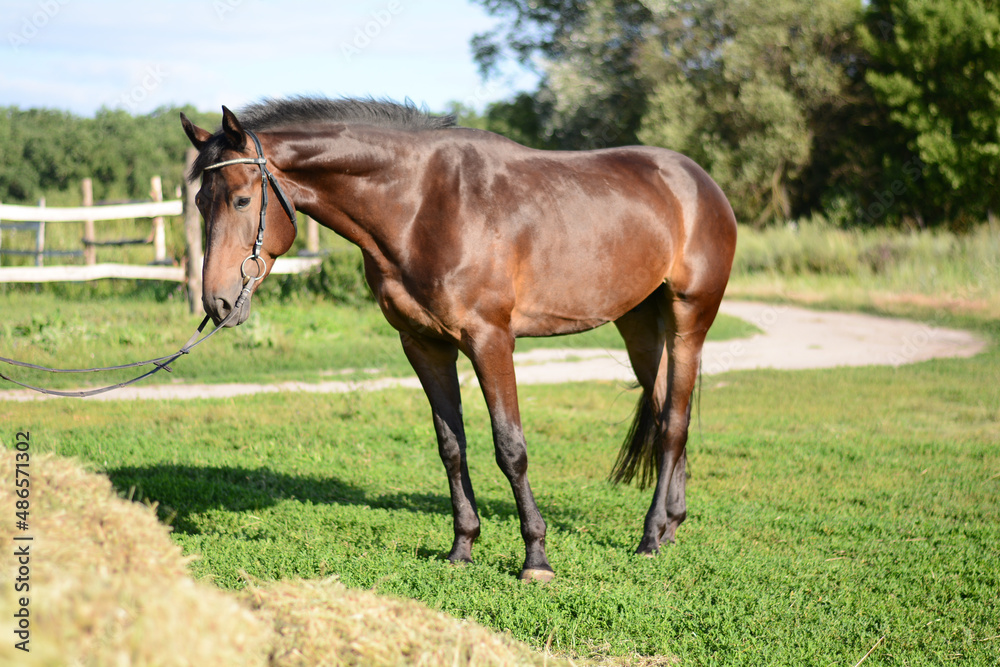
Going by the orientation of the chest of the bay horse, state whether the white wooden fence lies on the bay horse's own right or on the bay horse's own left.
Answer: on the bay horse's own right

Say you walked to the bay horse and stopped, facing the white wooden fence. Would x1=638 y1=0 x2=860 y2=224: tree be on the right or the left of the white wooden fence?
right

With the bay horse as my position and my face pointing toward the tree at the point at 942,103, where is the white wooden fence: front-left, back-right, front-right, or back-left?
front-left

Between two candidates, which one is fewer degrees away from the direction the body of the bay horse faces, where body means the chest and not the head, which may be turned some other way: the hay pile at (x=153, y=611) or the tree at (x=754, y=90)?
the hay pile

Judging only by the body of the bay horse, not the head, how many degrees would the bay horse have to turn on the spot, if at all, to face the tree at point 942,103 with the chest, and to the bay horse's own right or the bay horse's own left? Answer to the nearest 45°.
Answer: approximately 180°

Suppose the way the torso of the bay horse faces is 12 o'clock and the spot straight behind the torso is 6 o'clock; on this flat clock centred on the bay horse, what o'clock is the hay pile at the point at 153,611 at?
The hay pile is roughly at 11 o'clock from the bay horse.

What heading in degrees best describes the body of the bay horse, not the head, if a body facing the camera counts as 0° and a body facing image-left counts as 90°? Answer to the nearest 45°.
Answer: approximately 45°

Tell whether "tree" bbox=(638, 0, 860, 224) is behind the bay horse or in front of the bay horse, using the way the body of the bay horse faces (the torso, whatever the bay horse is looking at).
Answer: behind
